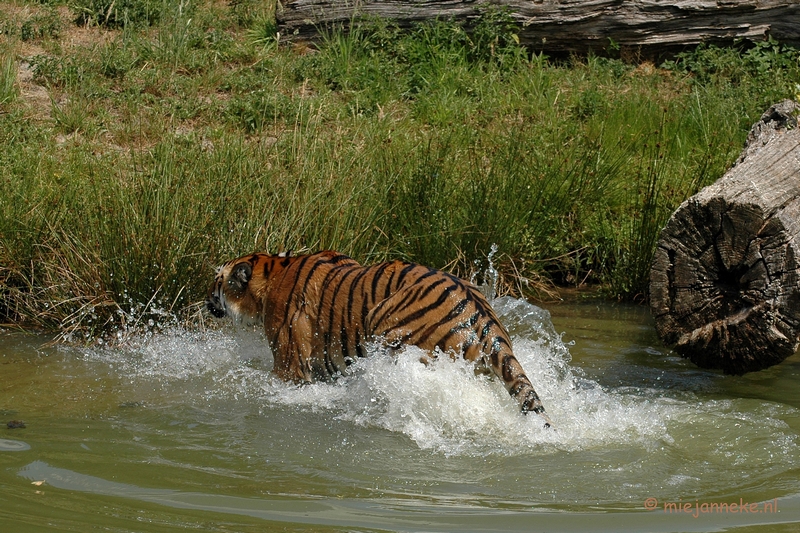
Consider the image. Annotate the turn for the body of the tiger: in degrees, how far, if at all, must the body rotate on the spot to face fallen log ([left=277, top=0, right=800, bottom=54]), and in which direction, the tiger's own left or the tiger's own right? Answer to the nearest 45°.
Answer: approximately 90° to the tiger's own right

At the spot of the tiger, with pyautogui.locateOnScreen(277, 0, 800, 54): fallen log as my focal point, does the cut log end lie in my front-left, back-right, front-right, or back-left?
front-right

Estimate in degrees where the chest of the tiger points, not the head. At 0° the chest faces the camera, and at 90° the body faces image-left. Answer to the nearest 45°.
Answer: approximately 90°
